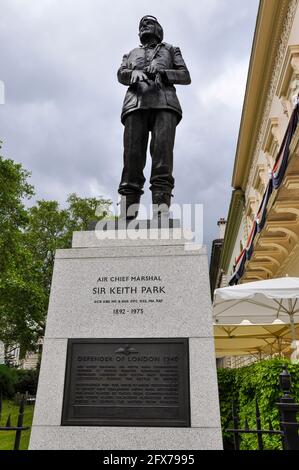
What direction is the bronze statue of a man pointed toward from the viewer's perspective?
toward the camera

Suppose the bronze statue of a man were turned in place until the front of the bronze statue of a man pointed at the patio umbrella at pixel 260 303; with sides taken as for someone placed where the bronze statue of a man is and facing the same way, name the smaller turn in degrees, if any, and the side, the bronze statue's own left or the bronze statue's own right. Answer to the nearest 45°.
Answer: approximately 135° to the bronze statue's own left

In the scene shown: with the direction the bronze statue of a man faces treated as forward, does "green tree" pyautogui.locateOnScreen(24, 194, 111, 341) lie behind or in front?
behind

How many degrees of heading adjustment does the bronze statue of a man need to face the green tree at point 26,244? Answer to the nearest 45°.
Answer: approximately 135° to its right
